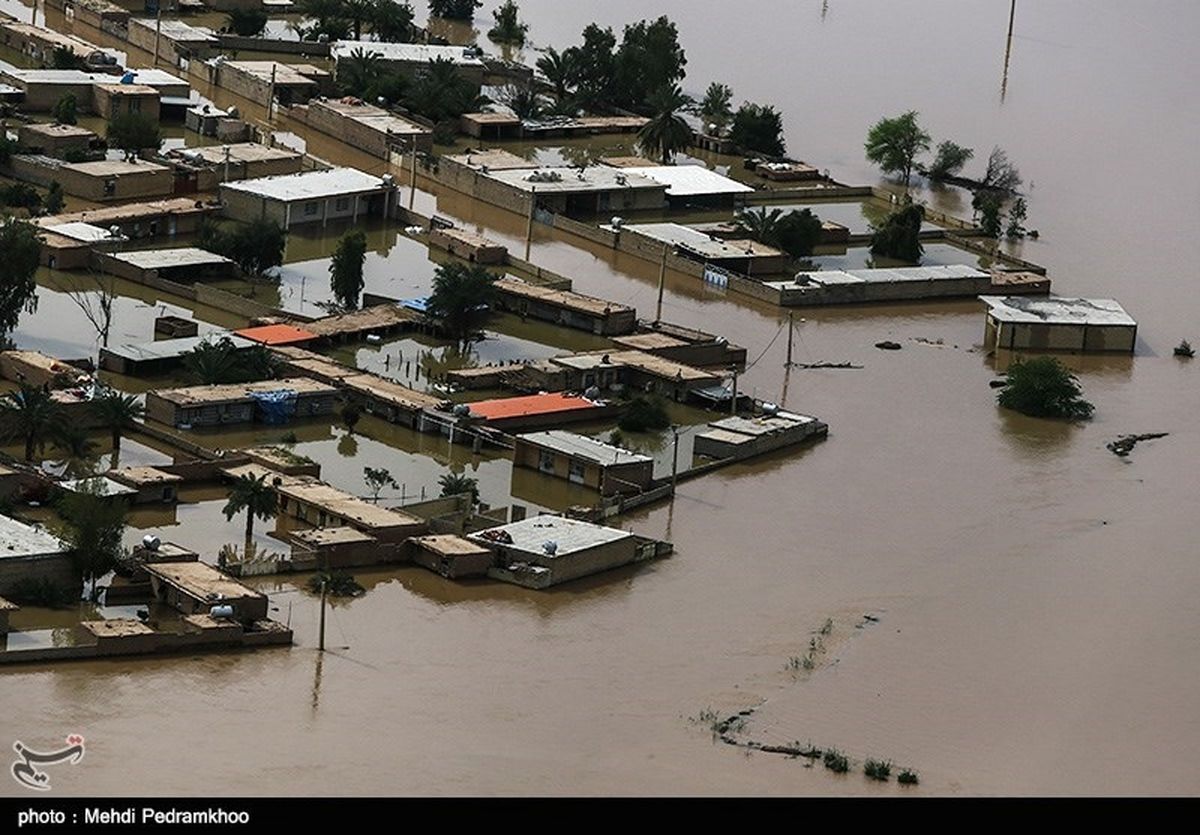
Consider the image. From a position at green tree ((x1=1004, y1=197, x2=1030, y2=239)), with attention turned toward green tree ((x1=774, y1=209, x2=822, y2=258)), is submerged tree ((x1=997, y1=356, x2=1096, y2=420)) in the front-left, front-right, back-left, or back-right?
front-left

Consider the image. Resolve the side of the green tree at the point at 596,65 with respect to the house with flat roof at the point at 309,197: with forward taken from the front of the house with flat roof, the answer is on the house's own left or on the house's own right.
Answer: on the house's own left

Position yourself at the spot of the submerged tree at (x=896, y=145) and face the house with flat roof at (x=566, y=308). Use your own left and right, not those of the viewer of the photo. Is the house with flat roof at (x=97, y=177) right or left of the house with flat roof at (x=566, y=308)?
right

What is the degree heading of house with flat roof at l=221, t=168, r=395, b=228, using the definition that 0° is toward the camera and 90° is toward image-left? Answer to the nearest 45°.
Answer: approximately 315°

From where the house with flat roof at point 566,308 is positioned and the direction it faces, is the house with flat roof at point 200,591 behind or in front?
in front

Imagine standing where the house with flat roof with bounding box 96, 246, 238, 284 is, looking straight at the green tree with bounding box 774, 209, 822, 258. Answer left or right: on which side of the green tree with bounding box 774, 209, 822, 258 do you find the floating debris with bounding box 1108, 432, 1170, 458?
right

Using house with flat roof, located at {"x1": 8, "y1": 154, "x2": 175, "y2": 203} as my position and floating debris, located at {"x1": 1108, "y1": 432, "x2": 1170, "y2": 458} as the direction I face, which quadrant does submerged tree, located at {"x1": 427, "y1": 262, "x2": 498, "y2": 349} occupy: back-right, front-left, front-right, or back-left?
front-right

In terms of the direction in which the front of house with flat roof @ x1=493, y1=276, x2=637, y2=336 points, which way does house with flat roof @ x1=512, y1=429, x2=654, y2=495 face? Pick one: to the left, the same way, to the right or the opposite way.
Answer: the same way

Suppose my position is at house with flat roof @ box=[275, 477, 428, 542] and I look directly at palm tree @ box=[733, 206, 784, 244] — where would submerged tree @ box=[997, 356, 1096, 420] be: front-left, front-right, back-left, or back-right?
front-right

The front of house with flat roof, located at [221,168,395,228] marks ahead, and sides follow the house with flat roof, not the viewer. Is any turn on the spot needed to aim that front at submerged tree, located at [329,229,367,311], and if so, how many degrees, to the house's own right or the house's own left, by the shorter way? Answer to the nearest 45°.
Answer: approximately 45° to the house's own right

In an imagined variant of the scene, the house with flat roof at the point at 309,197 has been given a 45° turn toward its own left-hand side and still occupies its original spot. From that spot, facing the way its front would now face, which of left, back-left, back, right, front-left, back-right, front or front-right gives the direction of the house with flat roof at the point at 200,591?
right

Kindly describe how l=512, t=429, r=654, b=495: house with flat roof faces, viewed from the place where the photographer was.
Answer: facing the viewer and to the left of the viewer

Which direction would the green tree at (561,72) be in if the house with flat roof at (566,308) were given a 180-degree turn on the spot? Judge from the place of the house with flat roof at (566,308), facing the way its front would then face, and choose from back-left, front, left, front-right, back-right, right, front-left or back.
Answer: front-left

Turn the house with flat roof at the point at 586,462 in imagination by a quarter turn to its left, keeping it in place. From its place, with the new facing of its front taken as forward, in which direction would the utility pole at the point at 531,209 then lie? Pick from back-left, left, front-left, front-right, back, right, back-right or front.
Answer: back-left
